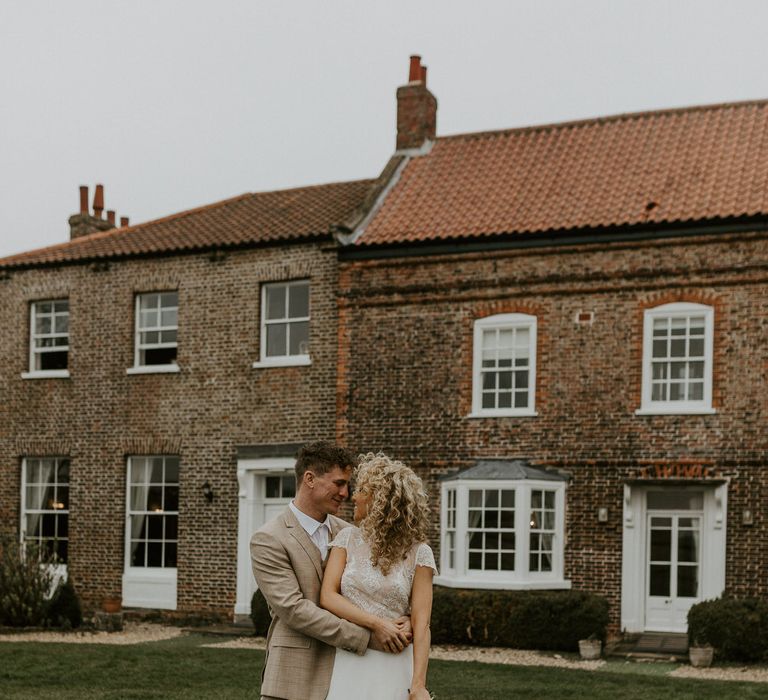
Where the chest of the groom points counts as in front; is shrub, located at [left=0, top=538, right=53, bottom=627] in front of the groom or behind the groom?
behind

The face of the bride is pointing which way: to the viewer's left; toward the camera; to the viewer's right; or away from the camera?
to the viewer's left

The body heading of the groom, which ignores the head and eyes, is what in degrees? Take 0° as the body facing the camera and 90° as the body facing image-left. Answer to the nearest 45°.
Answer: approximately 315°

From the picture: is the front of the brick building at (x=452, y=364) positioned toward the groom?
yes

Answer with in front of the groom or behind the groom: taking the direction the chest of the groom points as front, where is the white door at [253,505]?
behind

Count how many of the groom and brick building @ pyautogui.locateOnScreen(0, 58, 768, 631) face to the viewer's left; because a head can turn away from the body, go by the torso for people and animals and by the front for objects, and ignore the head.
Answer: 0

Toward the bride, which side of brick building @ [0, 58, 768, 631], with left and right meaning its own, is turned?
front

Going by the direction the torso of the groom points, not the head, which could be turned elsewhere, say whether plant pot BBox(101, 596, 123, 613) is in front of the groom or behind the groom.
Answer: behind
